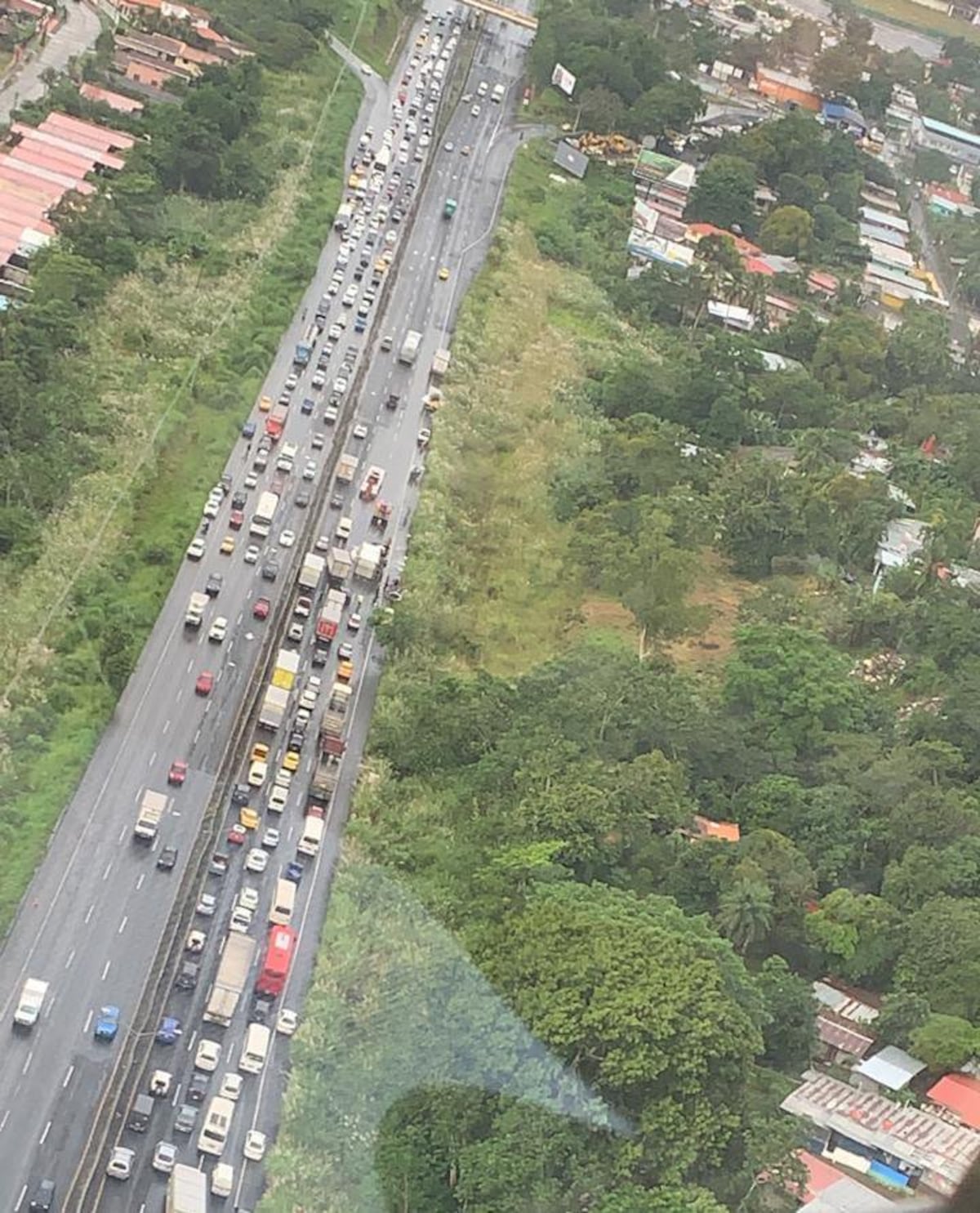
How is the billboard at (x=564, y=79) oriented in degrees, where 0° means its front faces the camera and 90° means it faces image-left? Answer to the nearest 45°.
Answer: approximately 45°

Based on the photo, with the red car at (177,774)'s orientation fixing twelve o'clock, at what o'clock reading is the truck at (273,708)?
The truck is roughly at 7 o'clock from the red car.

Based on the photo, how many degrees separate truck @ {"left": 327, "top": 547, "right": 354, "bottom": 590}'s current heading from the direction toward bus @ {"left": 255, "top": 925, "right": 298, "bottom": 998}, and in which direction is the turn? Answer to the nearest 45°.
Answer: approximately 180°

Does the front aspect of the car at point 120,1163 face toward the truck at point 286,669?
yes

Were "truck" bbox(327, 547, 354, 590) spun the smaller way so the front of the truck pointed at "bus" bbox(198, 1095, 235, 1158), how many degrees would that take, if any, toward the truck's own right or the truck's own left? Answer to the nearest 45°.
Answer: approximately 180°

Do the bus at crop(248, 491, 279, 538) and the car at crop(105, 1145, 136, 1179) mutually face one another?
yes

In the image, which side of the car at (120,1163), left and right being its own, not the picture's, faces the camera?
back

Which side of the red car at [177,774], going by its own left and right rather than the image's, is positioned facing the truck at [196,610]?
back

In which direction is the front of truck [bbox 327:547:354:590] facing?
away from the camera

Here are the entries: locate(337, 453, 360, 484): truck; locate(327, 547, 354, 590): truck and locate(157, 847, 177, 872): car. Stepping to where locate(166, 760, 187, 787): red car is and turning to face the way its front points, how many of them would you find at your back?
2

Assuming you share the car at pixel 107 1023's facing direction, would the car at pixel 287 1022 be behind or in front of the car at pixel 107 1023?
behind

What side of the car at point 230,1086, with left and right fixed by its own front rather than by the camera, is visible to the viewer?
back

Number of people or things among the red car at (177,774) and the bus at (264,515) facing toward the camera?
2

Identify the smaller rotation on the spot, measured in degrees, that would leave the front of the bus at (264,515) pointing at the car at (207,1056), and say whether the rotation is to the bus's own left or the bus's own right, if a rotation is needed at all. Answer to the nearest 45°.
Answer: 0° — it already faces it
